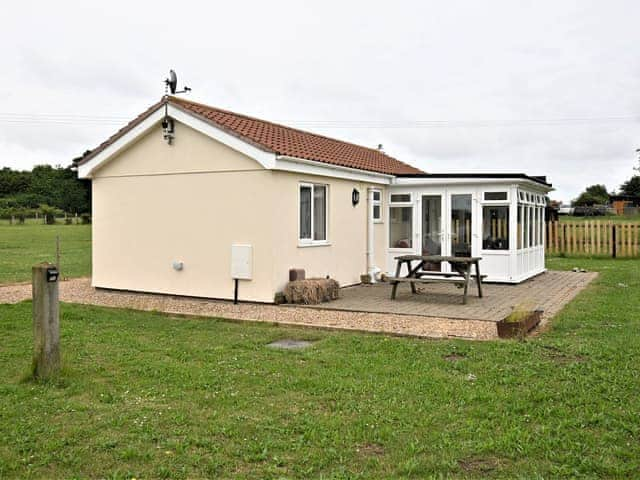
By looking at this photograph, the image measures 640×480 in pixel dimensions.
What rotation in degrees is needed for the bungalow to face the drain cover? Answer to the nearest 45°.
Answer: approximately 45° to its right

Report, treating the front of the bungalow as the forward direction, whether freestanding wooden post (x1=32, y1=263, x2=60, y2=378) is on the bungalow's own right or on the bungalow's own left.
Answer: on the bungalow's own right

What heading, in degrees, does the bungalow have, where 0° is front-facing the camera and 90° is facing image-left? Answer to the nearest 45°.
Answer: approximately 315°
